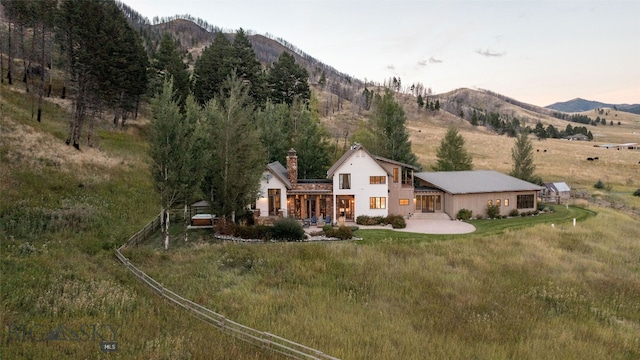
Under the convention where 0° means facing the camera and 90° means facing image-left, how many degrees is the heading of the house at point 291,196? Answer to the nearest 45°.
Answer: approximately 0°

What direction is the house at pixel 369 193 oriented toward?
toward the camera

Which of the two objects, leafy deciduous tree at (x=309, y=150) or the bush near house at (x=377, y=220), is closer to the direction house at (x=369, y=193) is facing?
the bush near house
